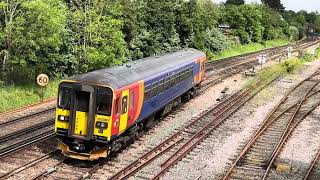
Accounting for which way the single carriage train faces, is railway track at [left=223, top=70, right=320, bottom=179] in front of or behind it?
behind

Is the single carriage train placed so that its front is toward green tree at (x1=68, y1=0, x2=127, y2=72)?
no

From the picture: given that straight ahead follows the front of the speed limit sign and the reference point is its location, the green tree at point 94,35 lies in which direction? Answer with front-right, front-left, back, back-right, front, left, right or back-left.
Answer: back-left

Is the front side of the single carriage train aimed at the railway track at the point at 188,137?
no

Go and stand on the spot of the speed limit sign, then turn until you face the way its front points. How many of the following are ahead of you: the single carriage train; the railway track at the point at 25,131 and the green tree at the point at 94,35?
2

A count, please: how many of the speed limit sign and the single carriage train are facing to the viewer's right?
0

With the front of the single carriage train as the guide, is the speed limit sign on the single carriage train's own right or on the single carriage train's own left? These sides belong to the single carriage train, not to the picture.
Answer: on the single carriage train's own right

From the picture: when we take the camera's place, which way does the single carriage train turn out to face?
facing the viewer and to the left of the viewer

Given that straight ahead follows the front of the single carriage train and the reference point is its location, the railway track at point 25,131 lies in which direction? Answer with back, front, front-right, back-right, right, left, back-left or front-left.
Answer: right

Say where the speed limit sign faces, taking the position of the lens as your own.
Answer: facing the viewer

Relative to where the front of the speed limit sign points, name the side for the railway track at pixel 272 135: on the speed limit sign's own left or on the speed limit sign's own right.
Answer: on the speed limit sign's own left

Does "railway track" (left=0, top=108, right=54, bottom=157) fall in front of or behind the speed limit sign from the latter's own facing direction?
in front

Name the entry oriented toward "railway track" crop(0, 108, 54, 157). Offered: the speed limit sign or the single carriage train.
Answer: the speed limit sign
